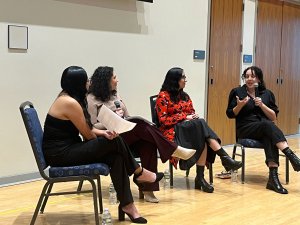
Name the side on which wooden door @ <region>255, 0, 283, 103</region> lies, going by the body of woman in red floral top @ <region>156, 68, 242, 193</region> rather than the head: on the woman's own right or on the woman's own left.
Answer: on the woman's own left

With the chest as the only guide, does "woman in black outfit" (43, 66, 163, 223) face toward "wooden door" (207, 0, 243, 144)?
no

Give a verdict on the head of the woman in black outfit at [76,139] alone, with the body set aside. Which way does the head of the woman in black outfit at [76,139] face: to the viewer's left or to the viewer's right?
to the viewer's right

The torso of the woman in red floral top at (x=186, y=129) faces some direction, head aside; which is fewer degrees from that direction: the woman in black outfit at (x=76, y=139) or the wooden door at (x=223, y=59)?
the woman in black outfit

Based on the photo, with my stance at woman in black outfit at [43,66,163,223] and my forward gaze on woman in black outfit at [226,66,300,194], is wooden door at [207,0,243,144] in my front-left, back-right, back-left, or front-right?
front-left

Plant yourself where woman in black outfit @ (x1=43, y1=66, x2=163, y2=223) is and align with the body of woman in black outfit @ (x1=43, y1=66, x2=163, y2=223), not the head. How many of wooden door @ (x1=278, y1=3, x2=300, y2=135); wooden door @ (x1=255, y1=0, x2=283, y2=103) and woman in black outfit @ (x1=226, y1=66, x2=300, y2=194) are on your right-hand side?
0

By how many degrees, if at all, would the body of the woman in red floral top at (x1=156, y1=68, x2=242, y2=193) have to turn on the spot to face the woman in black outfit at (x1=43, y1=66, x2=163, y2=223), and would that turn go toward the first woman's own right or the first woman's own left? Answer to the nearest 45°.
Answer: approximately 90° to the first woman's own right

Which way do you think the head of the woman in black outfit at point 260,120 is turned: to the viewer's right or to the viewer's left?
to the viewer's left

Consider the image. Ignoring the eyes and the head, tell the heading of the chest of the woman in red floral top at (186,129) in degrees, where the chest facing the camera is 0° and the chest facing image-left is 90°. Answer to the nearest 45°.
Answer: approximately 315°

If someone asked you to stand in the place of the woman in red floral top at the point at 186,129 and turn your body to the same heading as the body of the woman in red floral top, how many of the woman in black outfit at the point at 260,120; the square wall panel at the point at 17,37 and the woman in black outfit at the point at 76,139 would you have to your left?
1

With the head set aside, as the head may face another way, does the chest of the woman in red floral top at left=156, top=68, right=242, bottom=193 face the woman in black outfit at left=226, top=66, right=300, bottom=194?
no

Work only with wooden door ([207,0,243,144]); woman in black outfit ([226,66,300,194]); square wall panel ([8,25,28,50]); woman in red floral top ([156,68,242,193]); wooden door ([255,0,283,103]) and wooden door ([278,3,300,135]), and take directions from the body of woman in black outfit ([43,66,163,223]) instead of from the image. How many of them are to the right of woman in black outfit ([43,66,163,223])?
0

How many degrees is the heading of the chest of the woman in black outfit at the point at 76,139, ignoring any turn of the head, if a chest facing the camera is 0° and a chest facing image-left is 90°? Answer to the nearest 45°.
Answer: approximately 270°

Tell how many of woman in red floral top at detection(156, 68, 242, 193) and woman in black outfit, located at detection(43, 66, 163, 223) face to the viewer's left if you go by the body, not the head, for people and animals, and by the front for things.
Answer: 0
